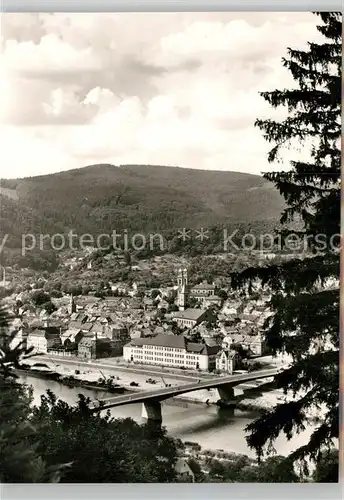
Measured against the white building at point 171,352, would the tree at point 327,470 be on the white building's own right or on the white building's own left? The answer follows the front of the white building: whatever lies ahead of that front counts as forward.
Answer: on the white building's own left

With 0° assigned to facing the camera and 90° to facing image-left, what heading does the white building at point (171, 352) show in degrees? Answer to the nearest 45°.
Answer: approximately 45°
